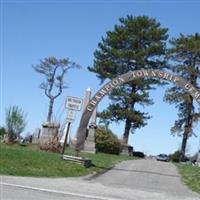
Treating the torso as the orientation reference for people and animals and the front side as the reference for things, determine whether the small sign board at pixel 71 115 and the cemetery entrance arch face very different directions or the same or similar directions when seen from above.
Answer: same or similar directions

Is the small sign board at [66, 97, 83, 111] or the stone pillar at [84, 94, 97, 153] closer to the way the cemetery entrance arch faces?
the small sign board

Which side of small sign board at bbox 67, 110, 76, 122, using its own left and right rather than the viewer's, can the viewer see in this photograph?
front

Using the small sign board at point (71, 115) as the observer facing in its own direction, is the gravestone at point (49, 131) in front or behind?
behind

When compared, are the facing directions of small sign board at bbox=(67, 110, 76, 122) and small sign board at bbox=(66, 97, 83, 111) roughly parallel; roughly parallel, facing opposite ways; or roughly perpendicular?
roughly parallel

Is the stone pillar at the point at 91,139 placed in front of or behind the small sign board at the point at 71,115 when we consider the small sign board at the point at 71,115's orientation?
behind

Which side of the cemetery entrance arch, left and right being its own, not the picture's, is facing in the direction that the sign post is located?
right

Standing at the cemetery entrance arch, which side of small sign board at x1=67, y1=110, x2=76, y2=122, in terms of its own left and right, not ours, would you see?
left

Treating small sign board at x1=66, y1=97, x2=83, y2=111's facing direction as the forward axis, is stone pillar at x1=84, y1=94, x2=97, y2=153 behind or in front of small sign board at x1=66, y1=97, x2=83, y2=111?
behind

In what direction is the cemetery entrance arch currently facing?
toward the camera
